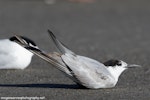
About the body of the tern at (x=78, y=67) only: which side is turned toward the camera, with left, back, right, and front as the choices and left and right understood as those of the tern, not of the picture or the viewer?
right

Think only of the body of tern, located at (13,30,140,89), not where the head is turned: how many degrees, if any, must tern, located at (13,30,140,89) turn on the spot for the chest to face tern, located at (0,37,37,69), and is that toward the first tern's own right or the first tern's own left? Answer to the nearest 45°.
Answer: approximately 135° to the first tern's own left
